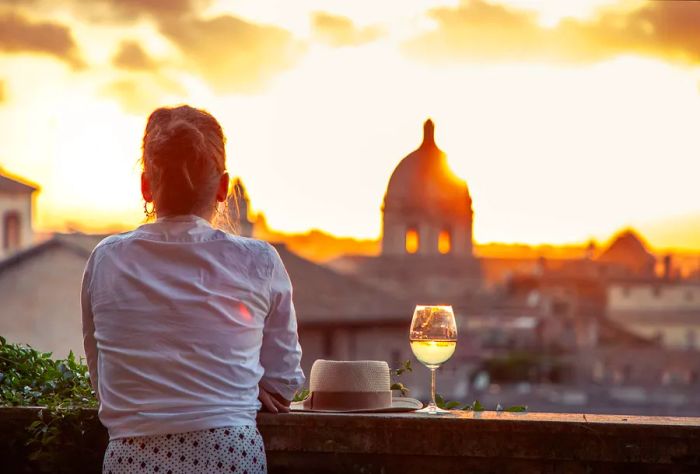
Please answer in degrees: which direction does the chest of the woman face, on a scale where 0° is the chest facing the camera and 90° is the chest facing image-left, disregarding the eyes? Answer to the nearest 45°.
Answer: approximately 180°

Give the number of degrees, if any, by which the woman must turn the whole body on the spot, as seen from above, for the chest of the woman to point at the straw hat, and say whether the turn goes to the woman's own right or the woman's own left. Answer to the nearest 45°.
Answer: approximately 45° to the woman's own right

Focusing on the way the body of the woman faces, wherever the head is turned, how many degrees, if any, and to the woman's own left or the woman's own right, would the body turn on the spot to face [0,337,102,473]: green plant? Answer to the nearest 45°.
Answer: approximately 45° to the woman's own left

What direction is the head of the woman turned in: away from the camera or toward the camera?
away from the camera

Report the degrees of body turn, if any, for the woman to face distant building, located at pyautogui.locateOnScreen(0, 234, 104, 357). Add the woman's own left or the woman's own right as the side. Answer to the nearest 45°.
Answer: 0° — they already face it

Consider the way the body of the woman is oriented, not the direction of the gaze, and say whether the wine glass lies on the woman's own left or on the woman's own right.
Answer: on the woman's own right

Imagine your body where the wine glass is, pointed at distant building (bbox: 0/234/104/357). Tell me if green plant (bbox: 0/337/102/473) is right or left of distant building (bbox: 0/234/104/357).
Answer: left

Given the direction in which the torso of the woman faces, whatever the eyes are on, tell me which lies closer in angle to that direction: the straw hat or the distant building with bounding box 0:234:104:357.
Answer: the distant building

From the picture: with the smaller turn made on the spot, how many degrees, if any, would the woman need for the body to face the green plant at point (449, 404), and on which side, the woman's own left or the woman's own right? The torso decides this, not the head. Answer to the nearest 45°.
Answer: approximately 45° to the woman's own right
